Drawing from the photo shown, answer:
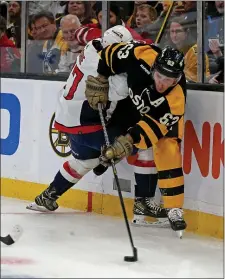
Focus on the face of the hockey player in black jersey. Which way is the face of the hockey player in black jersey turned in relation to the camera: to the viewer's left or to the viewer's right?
to the viewer's left

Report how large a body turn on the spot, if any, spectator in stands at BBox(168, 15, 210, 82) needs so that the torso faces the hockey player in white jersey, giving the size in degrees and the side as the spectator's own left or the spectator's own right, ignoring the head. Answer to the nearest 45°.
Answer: approximately 45° to the spectator's own right

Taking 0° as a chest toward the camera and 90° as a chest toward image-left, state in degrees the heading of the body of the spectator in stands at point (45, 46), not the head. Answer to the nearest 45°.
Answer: approximately 0°
